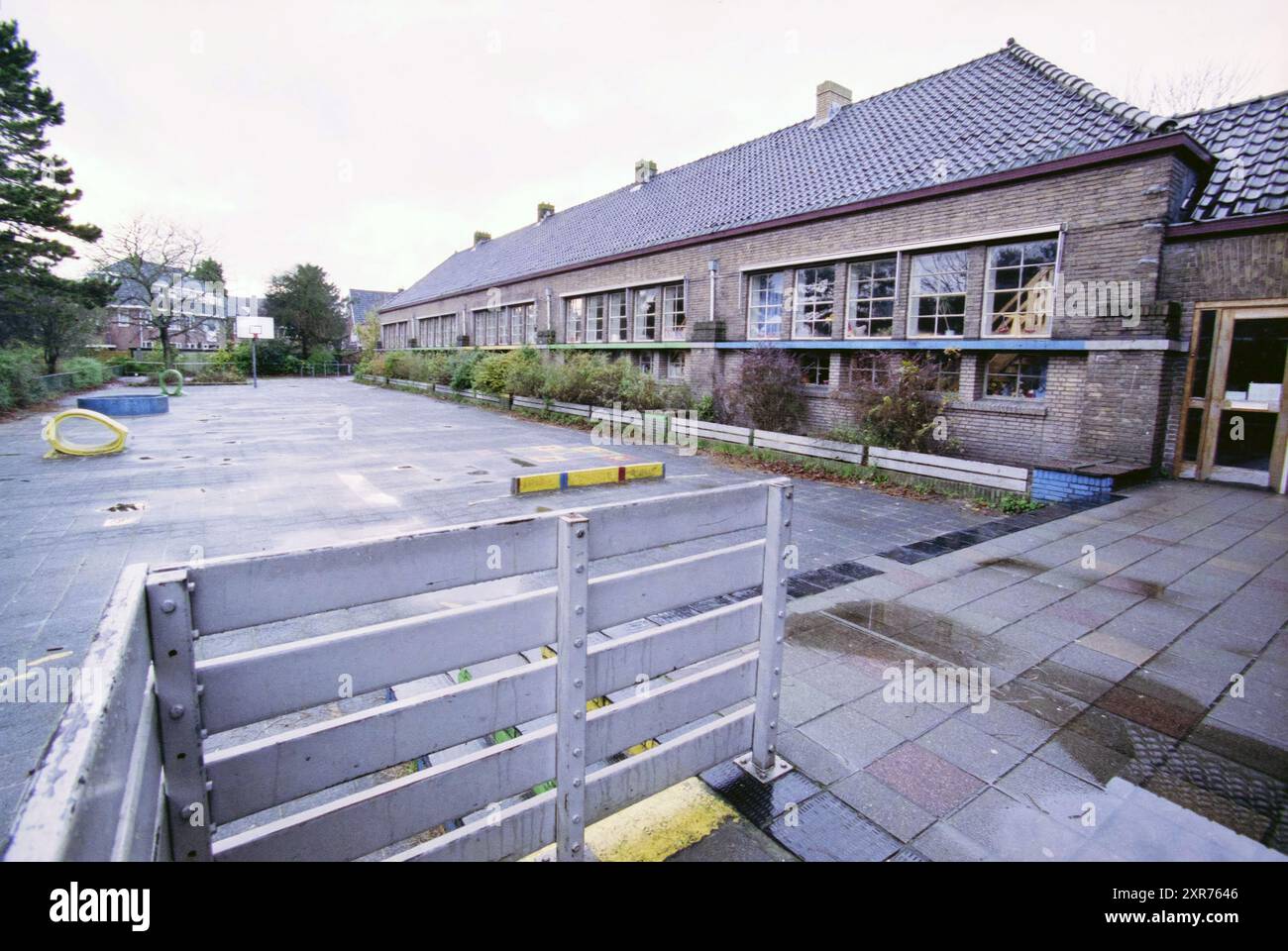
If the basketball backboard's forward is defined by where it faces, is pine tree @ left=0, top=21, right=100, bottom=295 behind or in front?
in front

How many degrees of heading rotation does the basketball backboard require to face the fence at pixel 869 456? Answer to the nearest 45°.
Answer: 0° — it already faces it

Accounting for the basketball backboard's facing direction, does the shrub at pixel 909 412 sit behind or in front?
in front

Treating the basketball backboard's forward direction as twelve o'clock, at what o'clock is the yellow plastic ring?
The yellow plastic ring is roughly at 12 o'clock from the basketball backboard.

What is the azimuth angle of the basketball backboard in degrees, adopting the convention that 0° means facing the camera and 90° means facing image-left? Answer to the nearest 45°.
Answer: approximately 0°

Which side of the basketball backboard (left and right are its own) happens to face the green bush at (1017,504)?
front
